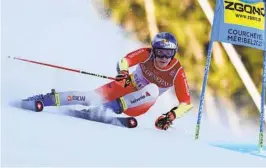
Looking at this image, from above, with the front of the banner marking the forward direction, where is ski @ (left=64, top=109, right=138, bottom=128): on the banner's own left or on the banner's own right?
on the banner's own right

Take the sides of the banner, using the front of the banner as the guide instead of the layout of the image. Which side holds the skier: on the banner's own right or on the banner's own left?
on the banner's own right

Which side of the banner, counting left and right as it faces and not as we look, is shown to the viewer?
front
